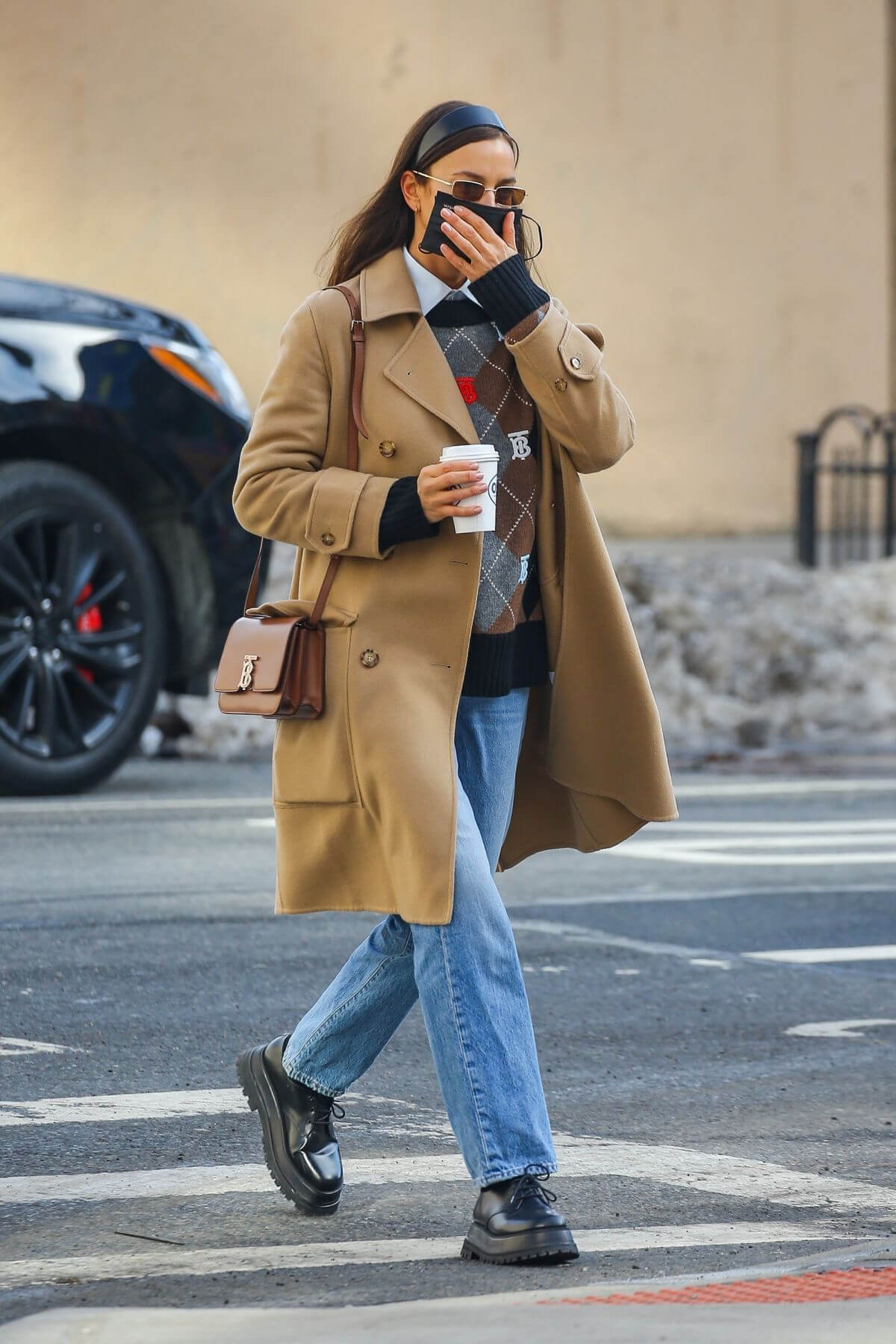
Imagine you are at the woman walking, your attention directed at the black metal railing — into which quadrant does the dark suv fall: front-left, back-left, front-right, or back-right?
front-left

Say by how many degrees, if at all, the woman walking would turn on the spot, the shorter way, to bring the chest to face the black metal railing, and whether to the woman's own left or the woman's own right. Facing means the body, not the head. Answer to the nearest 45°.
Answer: approximately 135° to the woman's own left

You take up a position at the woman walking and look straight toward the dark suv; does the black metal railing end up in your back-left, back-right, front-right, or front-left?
front-right

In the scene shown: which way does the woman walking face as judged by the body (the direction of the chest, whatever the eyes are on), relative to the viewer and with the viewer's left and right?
facing the viewer and to the right of the viewer

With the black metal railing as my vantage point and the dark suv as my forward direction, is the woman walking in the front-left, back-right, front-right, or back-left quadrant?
front-left

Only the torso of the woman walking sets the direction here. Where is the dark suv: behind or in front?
behind
